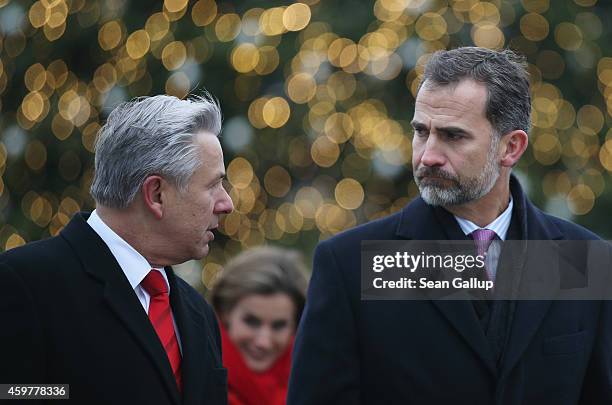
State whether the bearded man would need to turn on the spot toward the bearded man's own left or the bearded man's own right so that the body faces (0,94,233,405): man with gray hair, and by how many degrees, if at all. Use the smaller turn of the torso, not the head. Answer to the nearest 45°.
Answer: approximately 45° to the bearded man's own right

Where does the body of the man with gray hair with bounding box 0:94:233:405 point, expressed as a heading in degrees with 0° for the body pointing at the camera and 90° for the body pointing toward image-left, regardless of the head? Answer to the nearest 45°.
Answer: approximately 315°

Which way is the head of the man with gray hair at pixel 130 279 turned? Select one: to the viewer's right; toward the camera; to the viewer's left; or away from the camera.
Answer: to the viewer's right

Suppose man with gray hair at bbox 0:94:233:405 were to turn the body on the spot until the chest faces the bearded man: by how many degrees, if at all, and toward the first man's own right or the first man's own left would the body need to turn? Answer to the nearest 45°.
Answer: approximately 45° to the first man's own left

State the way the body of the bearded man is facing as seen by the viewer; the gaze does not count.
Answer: toward the camera

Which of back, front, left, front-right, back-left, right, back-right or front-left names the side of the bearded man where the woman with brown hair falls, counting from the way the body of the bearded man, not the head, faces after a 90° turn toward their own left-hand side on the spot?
back-left

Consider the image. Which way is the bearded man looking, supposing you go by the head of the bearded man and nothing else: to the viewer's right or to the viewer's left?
to the viewer's left

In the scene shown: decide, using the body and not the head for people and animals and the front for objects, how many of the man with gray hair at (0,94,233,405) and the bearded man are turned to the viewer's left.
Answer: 0
